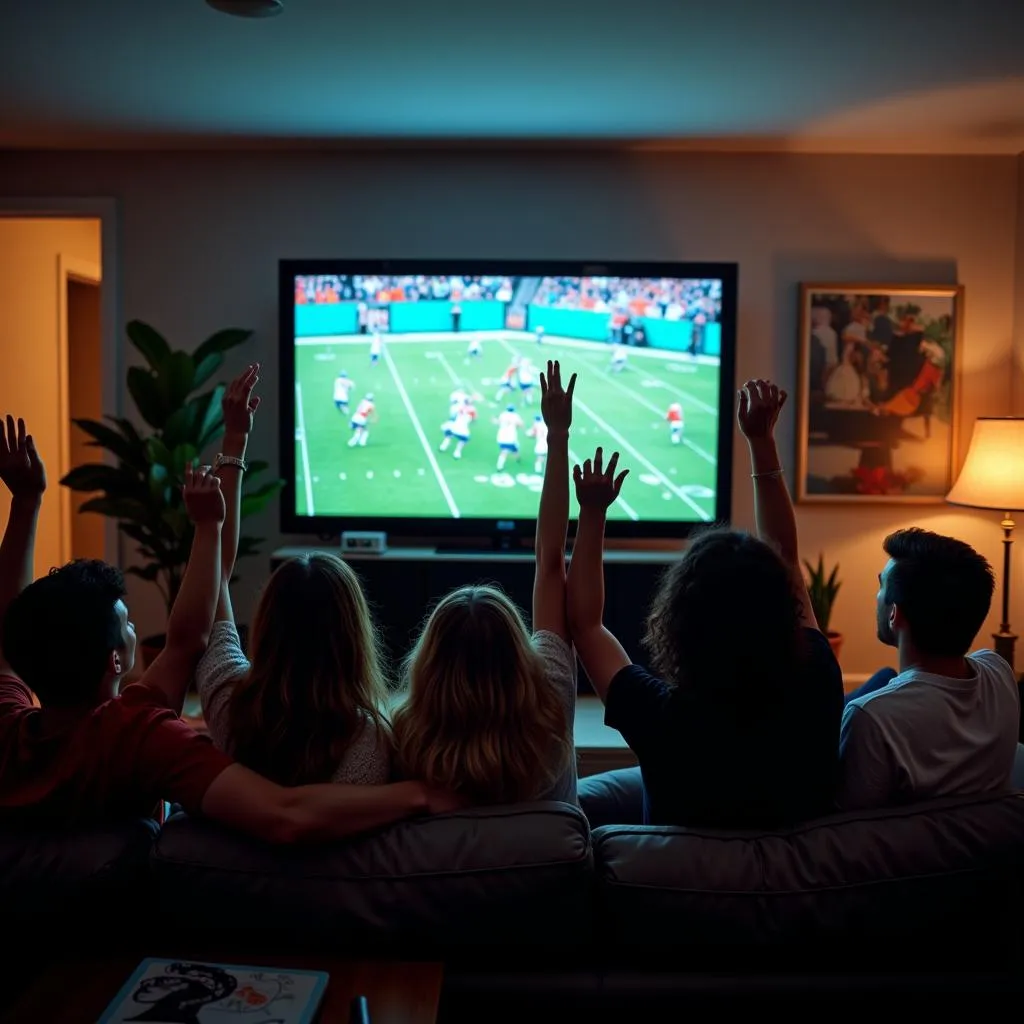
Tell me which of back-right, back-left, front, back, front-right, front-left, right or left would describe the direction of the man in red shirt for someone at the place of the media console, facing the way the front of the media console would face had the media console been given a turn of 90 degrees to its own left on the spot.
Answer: right

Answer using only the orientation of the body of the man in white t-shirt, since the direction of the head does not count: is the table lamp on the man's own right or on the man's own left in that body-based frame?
on the man's own right

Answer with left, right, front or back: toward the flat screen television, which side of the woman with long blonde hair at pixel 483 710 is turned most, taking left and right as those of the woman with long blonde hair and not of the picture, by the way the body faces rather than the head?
front

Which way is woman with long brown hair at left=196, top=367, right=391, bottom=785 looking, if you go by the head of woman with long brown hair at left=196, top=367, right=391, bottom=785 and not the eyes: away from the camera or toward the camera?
away from the camera

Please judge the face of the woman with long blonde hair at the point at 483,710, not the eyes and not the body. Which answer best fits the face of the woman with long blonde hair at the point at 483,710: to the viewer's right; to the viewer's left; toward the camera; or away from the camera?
away from the camera

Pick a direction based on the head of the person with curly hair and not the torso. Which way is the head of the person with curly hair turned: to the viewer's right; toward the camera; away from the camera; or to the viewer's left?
away from the camera

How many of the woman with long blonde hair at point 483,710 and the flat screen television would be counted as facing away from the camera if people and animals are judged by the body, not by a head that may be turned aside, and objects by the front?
1

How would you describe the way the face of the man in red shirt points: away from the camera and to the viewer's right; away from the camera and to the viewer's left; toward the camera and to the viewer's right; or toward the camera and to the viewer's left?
away from the camera and to the viewer's right

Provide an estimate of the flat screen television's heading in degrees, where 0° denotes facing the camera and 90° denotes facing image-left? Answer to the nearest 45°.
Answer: approximately 0°

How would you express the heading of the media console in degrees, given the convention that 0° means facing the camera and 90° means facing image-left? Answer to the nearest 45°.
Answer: approximately 0°

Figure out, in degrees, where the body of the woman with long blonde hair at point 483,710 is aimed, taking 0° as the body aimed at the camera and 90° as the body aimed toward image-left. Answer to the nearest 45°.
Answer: approximately 180°

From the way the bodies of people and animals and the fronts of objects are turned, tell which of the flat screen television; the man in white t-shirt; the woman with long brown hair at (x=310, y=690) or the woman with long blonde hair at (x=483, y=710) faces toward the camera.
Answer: the flat screen television

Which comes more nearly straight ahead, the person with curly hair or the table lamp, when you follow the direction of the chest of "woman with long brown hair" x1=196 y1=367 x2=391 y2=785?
the table lamp

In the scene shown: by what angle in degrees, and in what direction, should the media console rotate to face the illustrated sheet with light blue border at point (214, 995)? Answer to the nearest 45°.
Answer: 0° — it already faces it

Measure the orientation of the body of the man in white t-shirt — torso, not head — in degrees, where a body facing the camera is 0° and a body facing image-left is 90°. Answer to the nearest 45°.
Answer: approximately 135°
